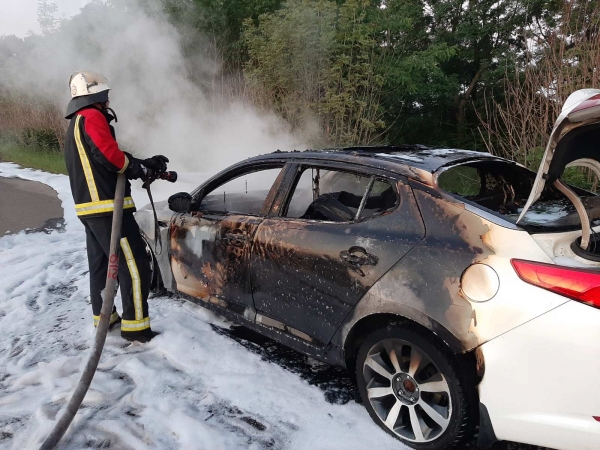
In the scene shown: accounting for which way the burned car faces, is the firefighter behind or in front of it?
in front

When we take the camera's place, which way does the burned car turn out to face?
facing away from the viewer and to the left of the viewer
